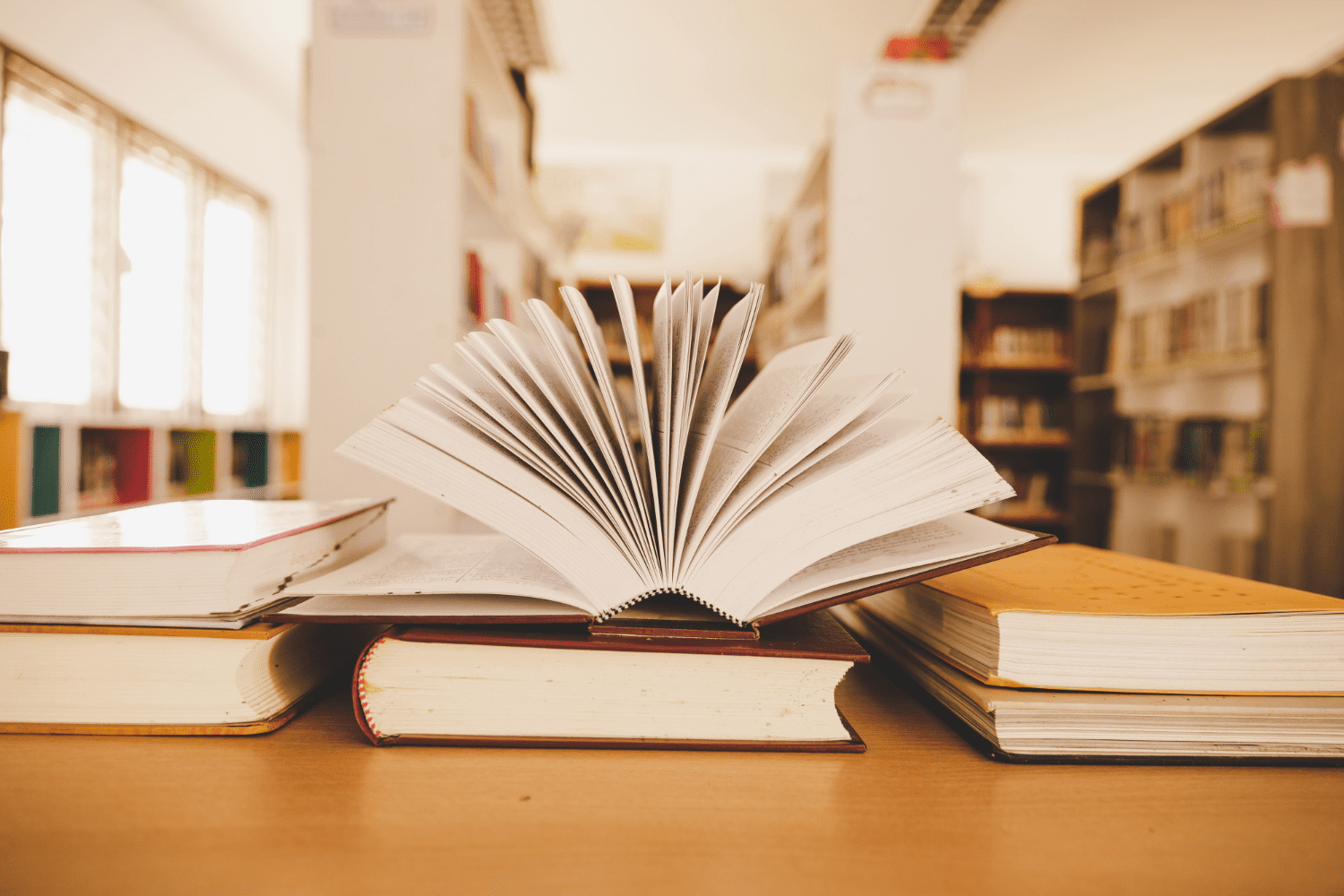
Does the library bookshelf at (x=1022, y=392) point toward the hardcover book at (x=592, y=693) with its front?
yes

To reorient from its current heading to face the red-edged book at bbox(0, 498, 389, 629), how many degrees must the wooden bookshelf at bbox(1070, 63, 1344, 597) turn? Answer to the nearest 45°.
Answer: approximately 45° to its left

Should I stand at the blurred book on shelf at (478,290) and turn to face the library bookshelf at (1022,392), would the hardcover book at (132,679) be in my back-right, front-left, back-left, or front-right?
back-right

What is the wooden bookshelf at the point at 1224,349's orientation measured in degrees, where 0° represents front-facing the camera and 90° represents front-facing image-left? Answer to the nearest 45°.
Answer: approximately 45°

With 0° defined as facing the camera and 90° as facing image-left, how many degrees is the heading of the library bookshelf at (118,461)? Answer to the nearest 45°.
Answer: approximately 315°

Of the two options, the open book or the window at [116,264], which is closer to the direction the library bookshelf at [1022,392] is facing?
the open book

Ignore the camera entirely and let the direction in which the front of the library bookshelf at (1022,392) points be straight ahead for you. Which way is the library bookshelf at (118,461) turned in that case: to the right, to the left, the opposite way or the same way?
to the left
